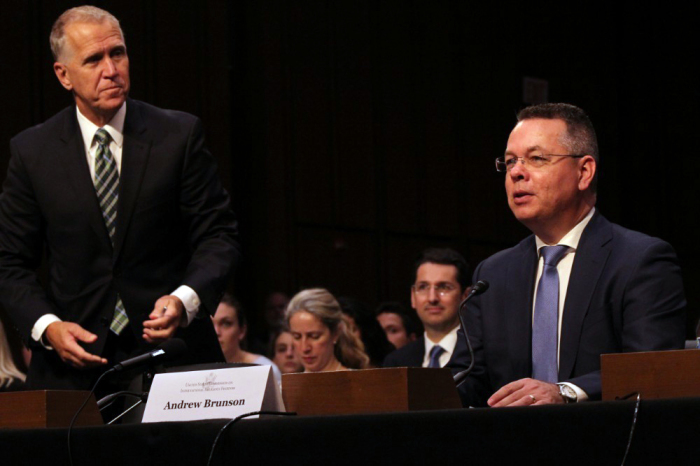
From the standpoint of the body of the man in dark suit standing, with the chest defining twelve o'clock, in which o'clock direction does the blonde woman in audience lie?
The blonde woman in audience is roughly at 7 o'clock from the man in dark suit standing.

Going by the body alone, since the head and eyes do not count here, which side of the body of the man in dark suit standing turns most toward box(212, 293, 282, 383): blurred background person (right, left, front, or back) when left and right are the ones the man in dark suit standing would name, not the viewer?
back

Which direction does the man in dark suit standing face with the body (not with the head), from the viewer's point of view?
toward the camera

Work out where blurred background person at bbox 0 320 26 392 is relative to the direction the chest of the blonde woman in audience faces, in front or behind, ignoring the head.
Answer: in front

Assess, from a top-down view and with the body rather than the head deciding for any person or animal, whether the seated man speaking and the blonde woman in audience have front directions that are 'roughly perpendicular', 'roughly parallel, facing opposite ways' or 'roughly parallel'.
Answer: roughly parallel

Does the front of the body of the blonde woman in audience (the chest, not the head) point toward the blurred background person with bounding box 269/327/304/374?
no

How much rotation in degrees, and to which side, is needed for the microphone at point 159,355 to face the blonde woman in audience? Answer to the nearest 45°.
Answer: approximately 90° to its left

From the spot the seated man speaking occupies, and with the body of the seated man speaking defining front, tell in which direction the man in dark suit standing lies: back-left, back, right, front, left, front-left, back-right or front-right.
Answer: front-right

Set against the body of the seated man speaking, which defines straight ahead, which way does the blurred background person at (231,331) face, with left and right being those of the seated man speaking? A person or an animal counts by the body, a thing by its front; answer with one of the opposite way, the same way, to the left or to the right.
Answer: the same way

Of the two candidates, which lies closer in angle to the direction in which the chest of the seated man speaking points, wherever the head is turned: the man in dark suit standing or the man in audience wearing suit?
the man in dark suit standing

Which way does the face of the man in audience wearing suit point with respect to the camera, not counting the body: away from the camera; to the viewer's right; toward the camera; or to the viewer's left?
toward the camera
